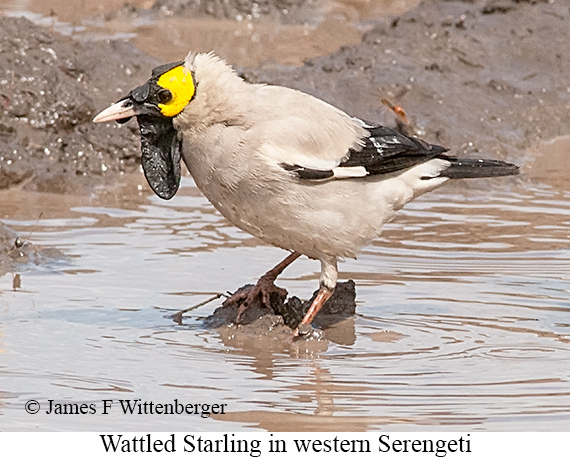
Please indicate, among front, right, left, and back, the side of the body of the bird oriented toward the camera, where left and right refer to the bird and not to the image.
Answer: left
